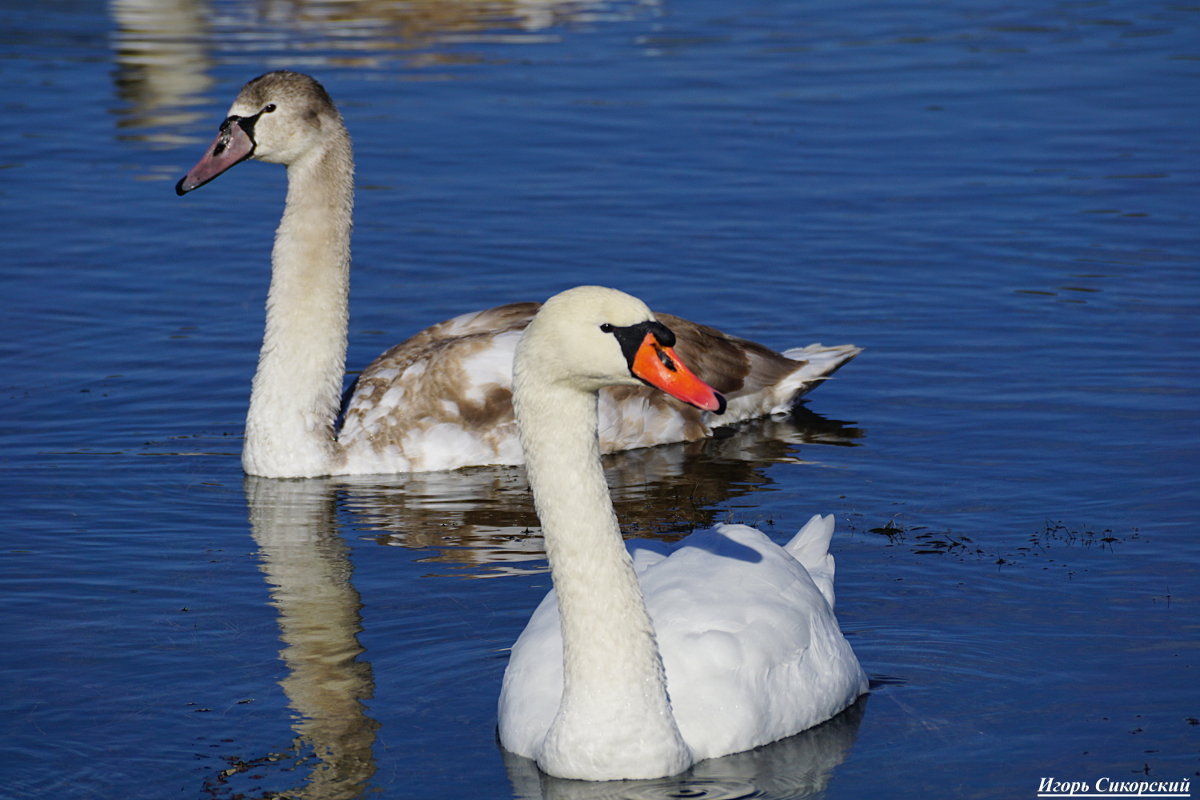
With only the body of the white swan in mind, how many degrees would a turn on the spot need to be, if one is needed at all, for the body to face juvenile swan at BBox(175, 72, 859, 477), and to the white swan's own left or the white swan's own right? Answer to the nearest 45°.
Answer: approximately 135° to the white swan's own right

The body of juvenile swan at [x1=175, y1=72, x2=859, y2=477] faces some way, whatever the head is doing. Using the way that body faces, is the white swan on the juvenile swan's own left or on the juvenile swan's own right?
on the juvenile swan's own left

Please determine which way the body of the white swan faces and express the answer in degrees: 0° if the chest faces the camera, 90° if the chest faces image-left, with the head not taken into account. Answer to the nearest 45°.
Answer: approximately 45°

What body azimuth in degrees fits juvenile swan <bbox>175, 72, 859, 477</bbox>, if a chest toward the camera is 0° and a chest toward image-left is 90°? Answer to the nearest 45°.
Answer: approximately 90°
